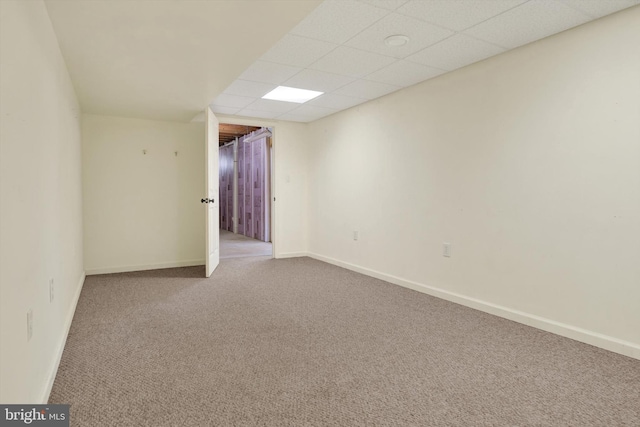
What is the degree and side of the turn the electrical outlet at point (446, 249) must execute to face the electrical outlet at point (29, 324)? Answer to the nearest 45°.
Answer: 0° — it already faces it

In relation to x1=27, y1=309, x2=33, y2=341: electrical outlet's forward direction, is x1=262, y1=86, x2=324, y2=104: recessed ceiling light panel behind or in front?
in front

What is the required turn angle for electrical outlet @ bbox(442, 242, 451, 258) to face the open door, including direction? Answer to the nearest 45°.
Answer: approximately 45° to its right

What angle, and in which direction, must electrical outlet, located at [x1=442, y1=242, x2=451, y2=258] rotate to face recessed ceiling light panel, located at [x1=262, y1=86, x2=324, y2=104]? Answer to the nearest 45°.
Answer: approximately 45° to its right

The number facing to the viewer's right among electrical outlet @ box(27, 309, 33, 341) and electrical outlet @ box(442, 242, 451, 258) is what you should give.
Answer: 1

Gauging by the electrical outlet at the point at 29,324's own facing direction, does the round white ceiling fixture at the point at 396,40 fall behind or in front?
in front

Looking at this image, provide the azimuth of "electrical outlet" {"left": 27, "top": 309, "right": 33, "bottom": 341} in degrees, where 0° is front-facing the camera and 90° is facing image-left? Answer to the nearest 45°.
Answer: approximately 270°

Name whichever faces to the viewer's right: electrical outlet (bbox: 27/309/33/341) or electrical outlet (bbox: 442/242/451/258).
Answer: electrical outlet (bbox: 27/309/33/341)

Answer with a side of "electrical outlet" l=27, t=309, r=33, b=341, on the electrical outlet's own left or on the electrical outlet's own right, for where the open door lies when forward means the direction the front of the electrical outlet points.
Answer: on the electrical outlet's own left

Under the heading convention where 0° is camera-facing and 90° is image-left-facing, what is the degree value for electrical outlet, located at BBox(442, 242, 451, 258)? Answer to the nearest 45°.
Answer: approximately 45°

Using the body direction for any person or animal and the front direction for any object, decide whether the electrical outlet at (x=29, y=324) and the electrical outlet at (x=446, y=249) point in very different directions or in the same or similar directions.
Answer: very different directions
